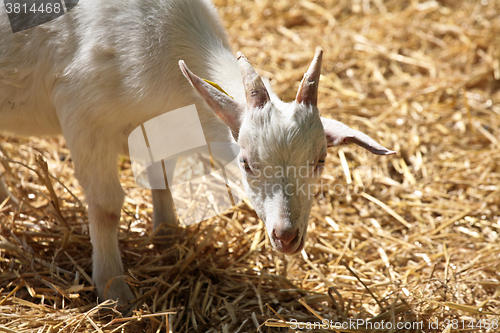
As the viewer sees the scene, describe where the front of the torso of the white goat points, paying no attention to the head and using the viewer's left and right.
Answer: facing the viewer and to the right of the viewer
